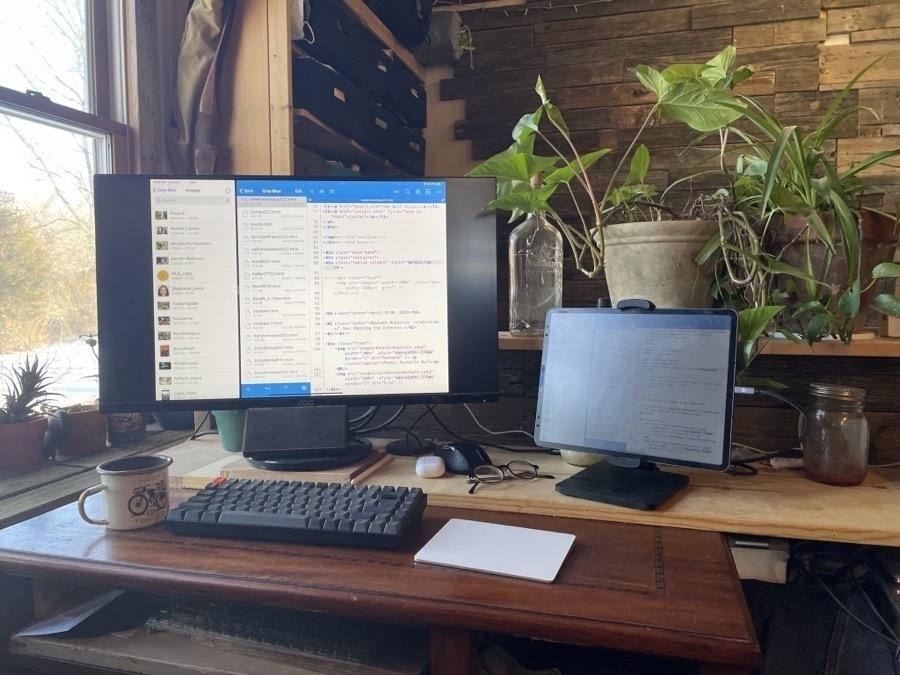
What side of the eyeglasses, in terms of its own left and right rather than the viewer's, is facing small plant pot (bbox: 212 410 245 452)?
right

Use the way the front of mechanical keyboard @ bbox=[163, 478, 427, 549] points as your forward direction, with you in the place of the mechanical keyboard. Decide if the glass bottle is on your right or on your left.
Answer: on your left

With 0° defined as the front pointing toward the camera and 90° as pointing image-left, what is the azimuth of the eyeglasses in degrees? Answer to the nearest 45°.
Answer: approximately 0°

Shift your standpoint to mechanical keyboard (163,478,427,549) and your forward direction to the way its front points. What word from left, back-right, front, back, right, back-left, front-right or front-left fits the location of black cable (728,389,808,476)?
left

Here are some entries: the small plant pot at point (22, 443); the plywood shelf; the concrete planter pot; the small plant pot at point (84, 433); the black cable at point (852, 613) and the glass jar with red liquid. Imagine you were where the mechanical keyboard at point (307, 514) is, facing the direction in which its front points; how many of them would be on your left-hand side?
4

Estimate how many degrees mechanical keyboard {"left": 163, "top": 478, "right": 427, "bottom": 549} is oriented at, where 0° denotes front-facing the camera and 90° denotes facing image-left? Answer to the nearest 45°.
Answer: approximately 0°
